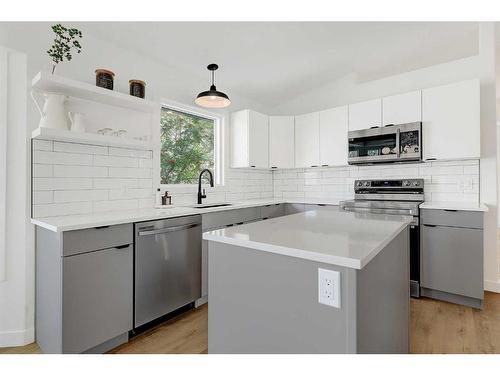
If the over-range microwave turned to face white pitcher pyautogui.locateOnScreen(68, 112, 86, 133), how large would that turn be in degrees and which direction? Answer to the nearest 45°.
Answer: approximately 45° to its right

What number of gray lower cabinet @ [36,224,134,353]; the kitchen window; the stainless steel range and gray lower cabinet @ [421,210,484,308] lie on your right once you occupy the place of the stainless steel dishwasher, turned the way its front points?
1

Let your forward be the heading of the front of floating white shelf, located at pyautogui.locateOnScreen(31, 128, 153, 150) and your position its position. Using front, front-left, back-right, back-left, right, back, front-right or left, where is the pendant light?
front-left

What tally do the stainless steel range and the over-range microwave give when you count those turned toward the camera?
2

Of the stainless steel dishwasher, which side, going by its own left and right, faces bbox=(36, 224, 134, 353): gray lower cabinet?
right

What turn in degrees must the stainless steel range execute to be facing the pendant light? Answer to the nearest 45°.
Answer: approximately 45° to its right

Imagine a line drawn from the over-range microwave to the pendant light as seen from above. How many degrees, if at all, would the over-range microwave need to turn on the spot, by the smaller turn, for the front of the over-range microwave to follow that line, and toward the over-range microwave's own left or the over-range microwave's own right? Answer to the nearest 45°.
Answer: approximately 45° to the over-range microwave's own right

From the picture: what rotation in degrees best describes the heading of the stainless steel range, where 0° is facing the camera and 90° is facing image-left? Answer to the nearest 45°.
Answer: approximately 0°

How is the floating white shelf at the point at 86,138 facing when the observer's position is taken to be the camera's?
facing the viewer and to the right of the viewer

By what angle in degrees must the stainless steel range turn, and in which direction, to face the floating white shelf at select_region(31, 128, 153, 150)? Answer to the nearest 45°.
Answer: approximately 45° to its right

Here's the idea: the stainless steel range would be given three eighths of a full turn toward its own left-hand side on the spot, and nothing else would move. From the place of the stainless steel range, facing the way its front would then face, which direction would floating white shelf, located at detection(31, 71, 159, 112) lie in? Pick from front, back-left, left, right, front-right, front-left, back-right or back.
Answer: back
